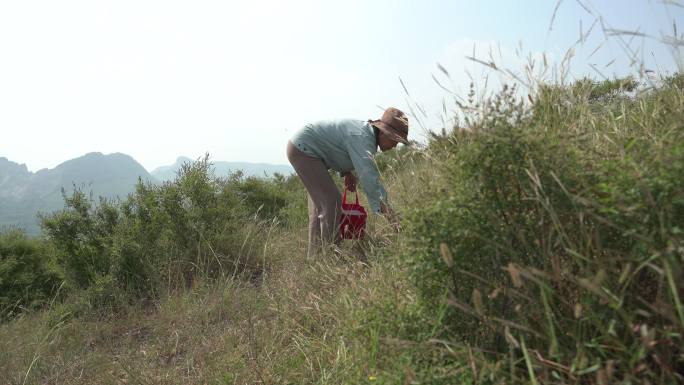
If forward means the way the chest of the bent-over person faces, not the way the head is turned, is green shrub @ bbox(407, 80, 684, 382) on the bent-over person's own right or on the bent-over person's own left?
on the bent-over person's own right

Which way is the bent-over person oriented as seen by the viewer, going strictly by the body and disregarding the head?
to the viewer's right

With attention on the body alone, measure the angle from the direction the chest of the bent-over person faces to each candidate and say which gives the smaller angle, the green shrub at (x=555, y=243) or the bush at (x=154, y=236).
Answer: the green shrub
